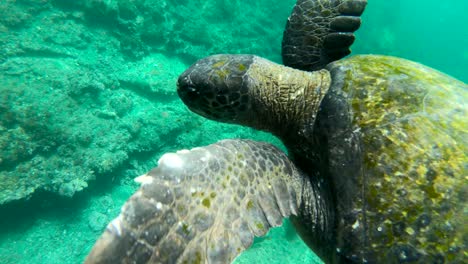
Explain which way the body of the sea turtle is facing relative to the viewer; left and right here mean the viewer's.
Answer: facing to the left of the viewer
